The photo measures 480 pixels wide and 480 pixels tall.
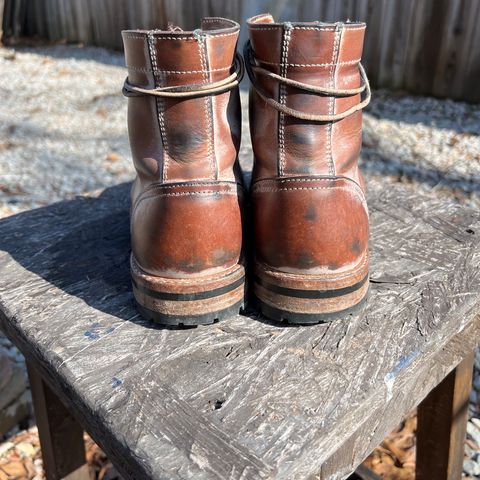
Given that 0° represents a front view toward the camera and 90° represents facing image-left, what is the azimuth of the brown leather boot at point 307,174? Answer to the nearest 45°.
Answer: approximately 180°

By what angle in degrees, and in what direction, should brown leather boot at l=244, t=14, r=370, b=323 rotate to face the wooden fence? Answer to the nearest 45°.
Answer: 0° — it already faces it

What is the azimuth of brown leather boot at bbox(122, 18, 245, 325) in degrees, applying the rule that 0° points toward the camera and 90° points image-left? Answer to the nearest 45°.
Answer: approximately 180°

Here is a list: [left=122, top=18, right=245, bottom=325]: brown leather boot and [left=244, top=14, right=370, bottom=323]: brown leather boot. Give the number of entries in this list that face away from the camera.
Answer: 2
